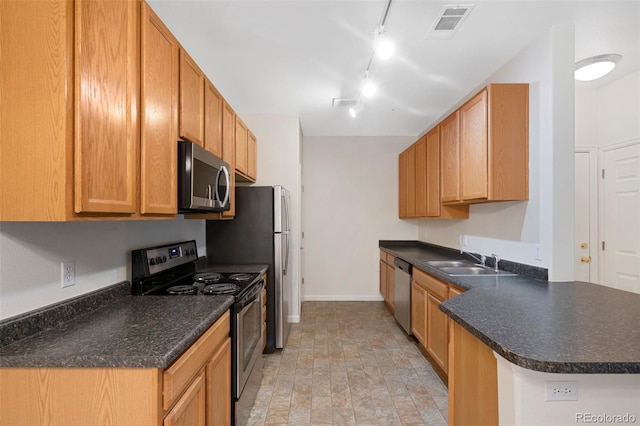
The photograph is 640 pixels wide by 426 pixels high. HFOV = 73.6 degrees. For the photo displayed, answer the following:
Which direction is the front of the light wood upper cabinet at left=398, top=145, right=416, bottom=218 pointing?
to the viewer's left

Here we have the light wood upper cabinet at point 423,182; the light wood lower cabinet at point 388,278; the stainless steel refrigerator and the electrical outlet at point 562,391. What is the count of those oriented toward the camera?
1

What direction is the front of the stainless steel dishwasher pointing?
to the viewer's left

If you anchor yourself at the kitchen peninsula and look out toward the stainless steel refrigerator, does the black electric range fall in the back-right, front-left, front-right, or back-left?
front-left

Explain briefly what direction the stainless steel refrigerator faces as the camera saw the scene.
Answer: facing to the right of the viewer

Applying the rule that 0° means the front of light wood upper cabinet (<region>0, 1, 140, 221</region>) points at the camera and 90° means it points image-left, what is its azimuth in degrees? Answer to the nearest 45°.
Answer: approximately 315°

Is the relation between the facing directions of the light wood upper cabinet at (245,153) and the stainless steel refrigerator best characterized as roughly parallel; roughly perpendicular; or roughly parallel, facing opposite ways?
roughly parallel

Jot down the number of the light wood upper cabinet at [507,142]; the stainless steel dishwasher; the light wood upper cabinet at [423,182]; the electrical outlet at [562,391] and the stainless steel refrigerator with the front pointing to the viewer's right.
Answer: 1

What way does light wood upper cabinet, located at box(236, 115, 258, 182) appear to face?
to the viewer's right

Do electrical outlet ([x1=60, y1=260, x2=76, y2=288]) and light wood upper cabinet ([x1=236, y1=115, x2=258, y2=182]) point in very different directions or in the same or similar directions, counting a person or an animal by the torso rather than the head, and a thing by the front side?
same or similar directions

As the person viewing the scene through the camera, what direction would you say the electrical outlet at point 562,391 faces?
facing the viewer

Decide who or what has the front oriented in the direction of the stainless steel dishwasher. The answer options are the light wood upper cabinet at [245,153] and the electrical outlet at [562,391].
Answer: the light wood upper cabinet

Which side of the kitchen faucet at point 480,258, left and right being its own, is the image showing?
left
